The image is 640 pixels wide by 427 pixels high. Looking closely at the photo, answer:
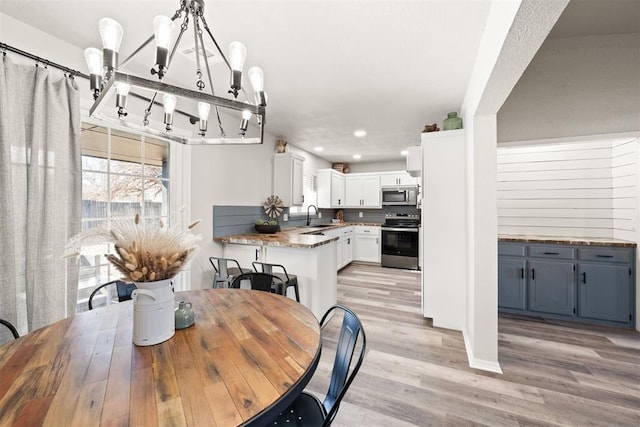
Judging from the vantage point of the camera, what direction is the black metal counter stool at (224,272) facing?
facing away from the viewer and to the right of the viewer

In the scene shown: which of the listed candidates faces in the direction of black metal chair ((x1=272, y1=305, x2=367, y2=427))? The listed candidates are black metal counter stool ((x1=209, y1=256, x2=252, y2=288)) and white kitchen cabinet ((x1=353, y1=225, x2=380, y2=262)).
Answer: the white kitchen cabinet

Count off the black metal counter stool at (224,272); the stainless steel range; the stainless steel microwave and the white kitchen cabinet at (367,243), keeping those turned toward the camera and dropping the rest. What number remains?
3

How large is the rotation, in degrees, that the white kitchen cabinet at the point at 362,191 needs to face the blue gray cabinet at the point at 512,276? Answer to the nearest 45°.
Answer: approximately 45° to its left

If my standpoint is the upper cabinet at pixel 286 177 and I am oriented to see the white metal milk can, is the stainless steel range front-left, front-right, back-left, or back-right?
back-left

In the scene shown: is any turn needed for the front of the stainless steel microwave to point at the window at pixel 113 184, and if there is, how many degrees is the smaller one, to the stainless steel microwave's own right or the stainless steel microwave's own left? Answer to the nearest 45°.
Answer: approximately 45° to the stainless steel microwave's own right

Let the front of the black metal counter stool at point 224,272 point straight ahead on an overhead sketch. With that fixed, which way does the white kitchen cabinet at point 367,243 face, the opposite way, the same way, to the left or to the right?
the opposite way
